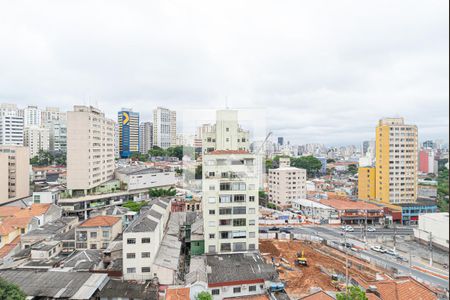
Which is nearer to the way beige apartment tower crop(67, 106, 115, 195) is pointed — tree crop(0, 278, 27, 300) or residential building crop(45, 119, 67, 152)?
the tree

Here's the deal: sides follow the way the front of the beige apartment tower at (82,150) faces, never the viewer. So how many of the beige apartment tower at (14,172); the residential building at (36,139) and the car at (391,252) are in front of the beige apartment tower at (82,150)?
1

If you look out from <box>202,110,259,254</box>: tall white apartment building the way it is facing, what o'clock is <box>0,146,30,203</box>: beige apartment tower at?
The beige apartment tower is roughly at 4 o'clock from the tall white apartment building.

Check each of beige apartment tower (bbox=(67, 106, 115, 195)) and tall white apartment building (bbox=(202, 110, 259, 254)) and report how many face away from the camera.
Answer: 0

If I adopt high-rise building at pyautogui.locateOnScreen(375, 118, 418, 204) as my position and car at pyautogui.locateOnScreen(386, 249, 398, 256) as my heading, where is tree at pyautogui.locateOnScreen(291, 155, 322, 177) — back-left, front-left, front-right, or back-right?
back-right

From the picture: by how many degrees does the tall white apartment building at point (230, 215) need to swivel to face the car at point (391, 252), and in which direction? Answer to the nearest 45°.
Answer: approximately 90° to its left

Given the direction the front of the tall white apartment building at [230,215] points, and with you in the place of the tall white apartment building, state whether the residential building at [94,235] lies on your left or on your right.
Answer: on your right

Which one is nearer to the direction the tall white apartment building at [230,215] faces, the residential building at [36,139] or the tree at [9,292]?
the tree

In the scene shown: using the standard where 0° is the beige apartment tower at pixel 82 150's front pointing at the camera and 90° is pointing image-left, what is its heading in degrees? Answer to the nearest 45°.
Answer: approximately 315°

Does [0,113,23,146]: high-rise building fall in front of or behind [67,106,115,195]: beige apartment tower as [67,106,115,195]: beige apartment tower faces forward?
behind
